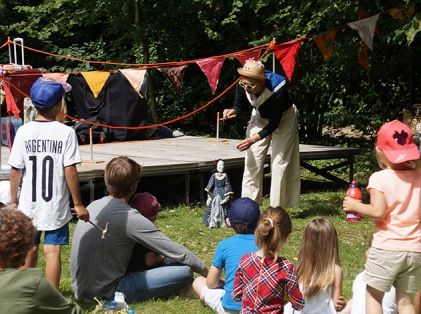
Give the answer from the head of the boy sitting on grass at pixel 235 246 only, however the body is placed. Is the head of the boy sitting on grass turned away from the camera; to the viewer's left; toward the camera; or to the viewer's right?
away from the camera

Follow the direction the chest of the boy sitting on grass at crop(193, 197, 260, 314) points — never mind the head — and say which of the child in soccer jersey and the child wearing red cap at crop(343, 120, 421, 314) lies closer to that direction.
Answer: the child in soccer jersey

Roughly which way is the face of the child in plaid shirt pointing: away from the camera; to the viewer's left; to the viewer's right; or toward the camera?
away from the camera

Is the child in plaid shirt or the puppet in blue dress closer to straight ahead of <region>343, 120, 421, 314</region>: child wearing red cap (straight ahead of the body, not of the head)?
the puppet in blue dress

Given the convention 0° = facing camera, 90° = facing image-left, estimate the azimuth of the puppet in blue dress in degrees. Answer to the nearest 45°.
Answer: approximately 0°

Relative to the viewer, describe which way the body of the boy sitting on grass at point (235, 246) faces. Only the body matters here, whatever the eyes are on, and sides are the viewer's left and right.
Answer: facing away from the viewer and to the left of the viewer

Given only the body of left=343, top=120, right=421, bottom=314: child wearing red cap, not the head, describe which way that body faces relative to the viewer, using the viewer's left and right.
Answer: facing away from the viewer and to the left of the viewer

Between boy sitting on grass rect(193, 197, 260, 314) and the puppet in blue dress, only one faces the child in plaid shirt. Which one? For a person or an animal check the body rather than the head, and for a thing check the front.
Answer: the puppet in blue dress

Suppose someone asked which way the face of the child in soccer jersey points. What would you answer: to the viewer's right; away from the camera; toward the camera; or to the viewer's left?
away from the camera
